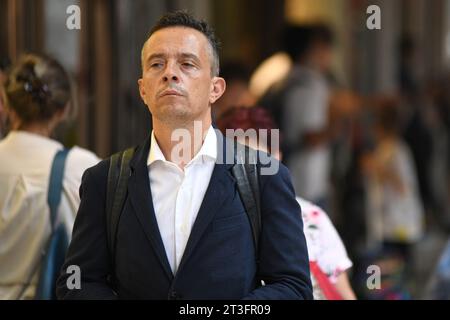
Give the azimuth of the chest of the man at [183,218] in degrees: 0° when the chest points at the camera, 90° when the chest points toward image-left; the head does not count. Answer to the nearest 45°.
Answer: approximately 0°

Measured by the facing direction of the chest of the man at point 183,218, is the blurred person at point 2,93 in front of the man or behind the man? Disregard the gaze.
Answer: behind

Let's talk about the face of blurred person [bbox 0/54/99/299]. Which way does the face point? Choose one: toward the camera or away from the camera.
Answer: away from the camera

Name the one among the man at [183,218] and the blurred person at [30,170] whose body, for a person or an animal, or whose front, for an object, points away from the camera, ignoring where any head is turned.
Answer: the blurred person

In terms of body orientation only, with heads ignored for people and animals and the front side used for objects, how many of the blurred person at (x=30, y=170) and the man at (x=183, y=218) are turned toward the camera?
1

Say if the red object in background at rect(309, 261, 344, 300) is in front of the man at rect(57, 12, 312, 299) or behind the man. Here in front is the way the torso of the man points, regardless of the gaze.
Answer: behind

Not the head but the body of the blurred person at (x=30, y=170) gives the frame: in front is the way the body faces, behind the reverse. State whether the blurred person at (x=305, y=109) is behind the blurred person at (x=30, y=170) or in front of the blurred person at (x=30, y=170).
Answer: in front

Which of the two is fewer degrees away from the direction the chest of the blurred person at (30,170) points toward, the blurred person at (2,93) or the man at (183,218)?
the blurred person

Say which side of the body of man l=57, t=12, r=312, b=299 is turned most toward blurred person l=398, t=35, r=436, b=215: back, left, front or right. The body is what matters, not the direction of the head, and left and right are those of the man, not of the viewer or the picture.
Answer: back

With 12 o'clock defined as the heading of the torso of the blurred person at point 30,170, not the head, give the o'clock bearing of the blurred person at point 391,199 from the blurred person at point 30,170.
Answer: the blurred person at point 391,199 is roughly at 1 o'clock from the blurred person at point 30,170.

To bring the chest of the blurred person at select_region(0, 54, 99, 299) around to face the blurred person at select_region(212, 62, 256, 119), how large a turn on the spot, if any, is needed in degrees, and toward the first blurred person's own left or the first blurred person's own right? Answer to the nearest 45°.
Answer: approximately 45° to the first blurred person's own right

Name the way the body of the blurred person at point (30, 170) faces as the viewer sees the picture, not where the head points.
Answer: away from the camera

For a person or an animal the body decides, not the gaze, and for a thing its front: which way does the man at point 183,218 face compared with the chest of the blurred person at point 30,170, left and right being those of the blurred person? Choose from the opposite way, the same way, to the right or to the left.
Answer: the opposite way
